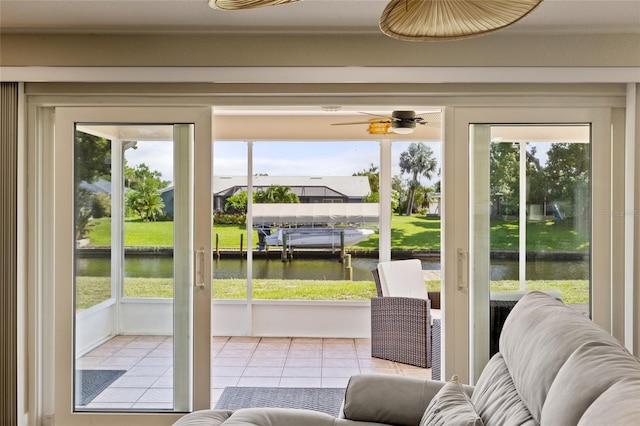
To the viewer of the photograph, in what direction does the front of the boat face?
facing to the right of the viewer

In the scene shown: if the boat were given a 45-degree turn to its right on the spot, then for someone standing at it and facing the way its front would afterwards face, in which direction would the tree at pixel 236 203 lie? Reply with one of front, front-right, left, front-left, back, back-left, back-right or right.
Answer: back-right

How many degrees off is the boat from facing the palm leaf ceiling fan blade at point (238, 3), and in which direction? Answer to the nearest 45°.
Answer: approximately 90° to its right

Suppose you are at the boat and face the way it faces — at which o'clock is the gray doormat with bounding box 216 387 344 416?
The gray doormat is roughly at 3 o'clock from the boat.

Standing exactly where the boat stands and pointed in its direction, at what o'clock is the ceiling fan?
The ceiling fan is roughly at 2 o'clock from the boat.

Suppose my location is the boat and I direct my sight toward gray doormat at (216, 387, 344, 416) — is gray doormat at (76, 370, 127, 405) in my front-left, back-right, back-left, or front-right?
front-right

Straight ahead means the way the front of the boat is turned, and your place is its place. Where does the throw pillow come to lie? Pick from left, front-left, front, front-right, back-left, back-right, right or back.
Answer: right

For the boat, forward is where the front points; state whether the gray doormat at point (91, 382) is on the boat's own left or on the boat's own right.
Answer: on the boat's own right

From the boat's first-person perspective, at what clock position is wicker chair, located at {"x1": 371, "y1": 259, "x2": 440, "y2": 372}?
The wicker chair is roughly at 2 o'clock from the boat.

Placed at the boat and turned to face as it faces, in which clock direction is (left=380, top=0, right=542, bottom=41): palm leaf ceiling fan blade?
The palm leaf ceiling fan blade is roughly at 3 o'clock from the boat.
